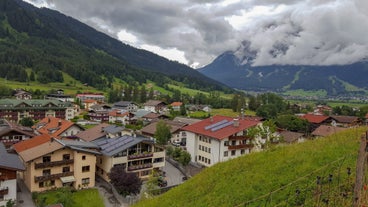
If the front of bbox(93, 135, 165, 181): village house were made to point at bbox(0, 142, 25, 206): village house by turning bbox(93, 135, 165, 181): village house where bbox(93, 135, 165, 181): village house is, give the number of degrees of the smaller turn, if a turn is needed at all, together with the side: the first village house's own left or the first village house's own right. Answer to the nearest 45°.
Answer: approximately 90° to the first village house's own right

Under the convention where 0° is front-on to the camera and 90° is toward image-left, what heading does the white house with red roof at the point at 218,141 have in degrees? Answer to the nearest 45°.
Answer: approximately 315°

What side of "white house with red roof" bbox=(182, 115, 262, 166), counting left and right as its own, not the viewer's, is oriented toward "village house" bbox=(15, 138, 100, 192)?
right

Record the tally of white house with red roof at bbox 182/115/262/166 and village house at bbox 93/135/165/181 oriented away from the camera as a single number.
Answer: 0

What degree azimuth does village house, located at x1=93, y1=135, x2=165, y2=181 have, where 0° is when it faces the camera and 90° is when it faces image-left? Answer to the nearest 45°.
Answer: approximately 315°

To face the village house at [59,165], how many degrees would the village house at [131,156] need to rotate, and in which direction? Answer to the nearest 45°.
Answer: approximately 135° to its right
